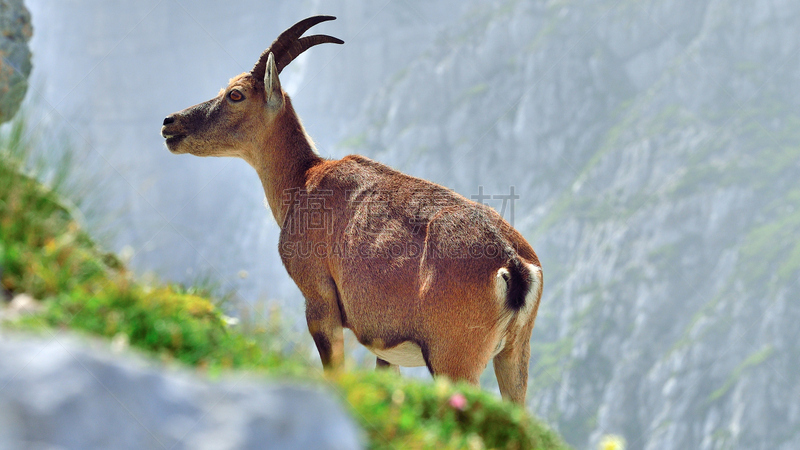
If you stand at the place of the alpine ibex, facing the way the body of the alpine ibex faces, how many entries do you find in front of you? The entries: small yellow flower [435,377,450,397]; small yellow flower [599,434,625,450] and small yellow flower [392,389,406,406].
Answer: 0

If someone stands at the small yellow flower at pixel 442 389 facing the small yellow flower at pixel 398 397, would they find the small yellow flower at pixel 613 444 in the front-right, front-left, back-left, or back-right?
back-left

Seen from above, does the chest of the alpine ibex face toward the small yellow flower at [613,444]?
no

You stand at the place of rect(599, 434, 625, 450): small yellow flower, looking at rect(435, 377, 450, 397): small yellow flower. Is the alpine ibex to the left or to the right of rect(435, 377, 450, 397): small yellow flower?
right

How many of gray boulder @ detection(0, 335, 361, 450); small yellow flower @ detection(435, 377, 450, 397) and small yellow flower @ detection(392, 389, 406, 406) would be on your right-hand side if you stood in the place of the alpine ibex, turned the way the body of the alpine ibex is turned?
0

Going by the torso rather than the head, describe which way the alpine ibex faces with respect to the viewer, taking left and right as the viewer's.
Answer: facing away from the viewer and to the left of the viewer

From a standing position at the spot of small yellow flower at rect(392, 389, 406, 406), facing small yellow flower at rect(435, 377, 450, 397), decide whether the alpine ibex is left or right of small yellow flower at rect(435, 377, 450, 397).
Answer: left

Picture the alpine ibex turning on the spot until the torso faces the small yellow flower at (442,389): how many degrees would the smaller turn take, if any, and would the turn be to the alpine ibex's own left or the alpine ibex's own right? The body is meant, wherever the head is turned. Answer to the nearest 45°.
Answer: approximately 135° to the alpine ibex's own left

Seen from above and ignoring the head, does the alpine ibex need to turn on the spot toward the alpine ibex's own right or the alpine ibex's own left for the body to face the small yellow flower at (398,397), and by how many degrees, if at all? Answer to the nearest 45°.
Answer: approximately 135° to the alpine ibex's own left

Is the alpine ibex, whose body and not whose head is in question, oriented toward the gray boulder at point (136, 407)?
no
